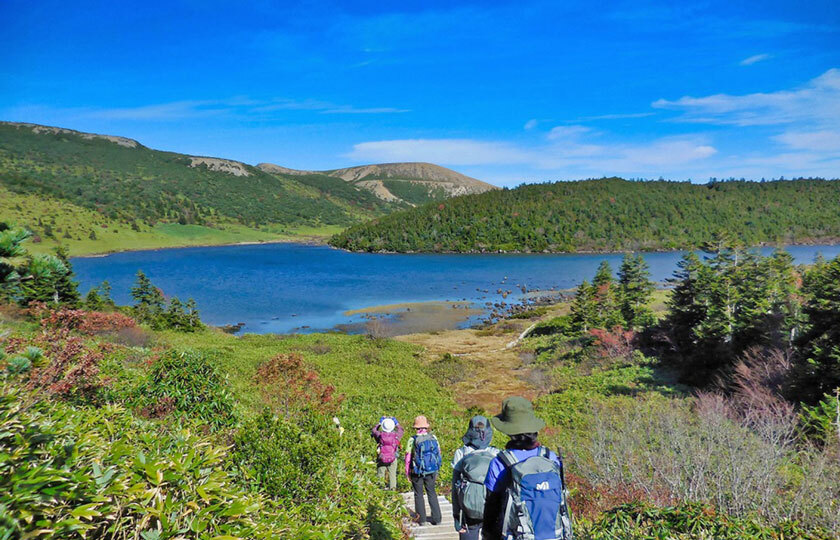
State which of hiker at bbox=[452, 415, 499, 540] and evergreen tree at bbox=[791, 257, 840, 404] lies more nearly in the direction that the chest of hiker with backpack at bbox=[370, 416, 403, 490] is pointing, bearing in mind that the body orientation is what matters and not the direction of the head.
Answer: the evergreen tree

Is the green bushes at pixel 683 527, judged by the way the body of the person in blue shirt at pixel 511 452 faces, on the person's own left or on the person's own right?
on the person's own right

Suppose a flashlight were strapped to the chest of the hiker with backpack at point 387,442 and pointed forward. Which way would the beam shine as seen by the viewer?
away from the camera

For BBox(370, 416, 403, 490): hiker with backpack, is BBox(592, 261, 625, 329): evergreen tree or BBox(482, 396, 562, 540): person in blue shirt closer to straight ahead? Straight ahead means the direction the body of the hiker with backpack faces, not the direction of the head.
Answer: the evergreen tree

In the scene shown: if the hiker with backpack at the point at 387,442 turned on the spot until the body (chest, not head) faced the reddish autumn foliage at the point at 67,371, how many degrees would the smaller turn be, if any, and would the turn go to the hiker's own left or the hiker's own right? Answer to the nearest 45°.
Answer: approximately 90° to the hiker's own left

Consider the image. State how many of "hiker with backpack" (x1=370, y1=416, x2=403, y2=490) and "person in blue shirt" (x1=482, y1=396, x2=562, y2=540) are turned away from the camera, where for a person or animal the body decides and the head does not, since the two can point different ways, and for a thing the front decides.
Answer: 2

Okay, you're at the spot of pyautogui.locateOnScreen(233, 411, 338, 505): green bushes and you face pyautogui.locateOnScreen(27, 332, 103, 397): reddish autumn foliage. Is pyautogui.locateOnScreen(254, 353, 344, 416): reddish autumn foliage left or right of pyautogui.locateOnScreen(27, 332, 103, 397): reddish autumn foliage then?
right

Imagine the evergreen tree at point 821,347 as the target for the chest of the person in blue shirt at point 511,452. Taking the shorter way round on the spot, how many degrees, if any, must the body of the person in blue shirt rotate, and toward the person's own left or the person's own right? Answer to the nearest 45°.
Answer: approximately 45° to the person's own right

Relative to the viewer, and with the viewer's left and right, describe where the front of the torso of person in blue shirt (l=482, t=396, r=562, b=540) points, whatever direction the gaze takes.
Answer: facing away from the viewer

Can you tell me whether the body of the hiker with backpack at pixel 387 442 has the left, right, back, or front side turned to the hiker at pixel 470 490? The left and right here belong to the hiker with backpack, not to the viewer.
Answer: back

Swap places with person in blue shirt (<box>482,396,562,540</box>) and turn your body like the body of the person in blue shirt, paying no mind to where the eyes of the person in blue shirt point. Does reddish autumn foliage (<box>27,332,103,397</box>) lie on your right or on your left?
on your left

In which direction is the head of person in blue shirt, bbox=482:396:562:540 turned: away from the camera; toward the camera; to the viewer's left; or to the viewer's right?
away from the camera
